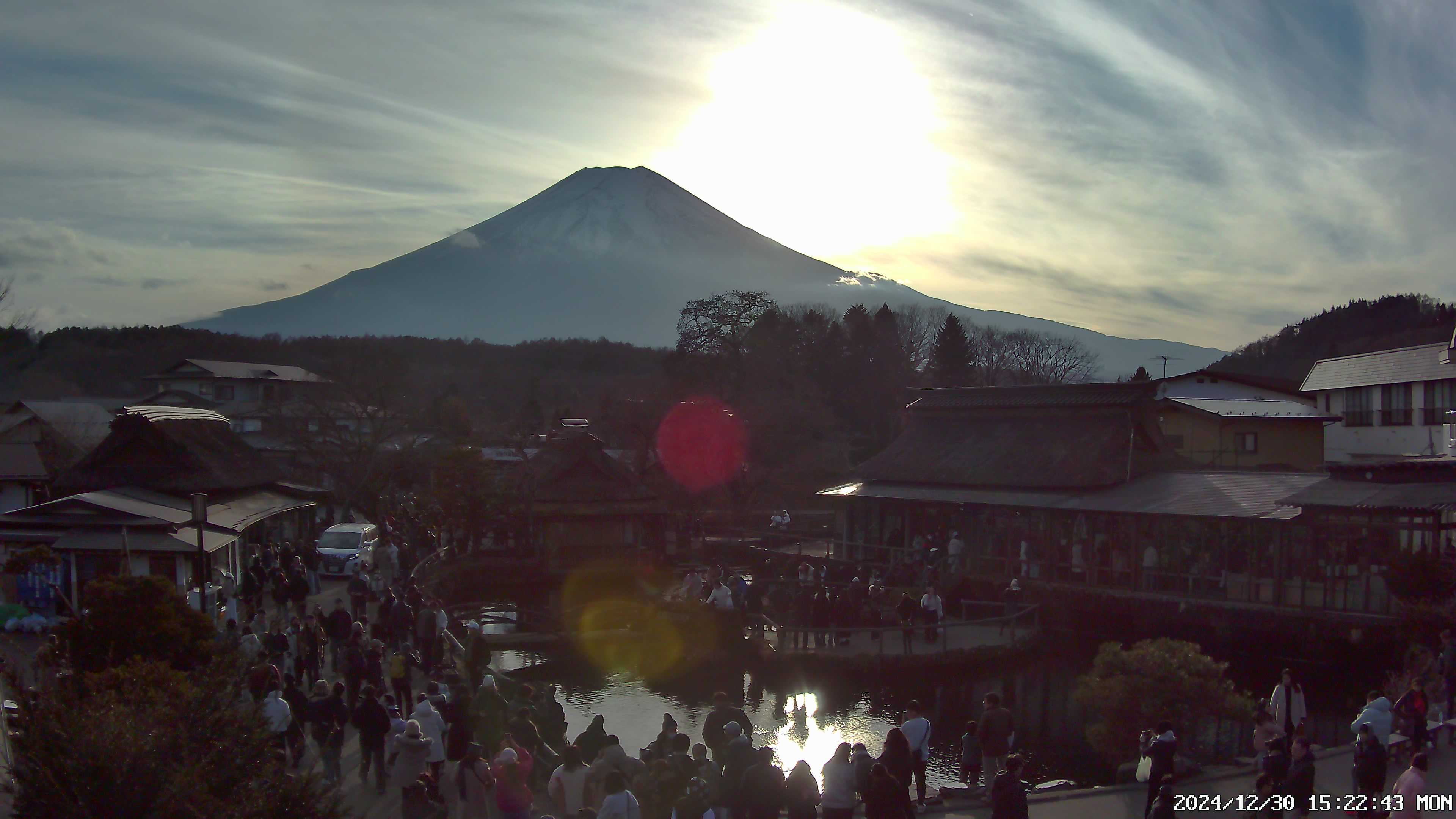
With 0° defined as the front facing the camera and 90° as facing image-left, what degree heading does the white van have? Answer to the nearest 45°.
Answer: approximately 45°

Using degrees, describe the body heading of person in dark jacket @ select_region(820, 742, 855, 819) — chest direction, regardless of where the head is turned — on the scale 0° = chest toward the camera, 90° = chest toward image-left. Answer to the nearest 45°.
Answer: approximately 180°

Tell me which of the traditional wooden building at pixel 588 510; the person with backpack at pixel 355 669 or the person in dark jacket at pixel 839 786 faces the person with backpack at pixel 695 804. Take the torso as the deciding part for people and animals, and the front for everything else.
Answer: the traditional wooden building

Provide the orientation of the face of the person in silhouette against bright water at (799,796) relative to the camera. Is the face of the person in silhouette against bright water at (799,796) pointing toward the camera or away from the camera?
away from the camera

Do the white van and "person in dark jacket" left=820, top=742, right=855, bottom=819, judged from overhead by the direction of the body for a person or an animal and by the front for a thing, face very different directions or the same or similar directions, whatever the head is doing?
very different directions

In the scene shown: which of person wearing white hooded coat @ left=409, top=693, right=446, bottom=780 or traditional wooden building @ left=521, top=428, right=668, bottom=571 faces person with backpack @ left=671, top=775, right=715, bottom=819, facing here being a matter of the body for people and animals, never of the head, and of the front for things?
the traditional wooden building

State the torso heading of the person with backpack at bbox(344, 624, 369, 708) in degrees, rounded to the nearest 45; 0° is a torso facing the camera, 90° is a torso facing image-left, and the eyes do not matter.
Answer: approximately 180°

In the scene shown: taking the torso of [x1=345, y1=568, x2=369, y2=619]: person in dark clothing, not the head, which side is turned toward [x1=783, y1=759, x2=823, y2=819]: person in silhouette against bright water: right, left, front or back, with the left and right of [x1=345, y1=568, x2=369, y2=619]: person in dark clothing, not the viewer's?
back

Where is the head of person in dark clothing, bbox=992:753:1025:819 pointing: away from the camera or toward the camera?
away from the camera

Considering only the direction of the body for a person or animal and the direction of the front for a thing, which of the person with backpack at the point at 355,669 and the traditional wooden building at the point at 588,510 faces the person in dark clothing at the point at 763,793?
the traditional wooden building
